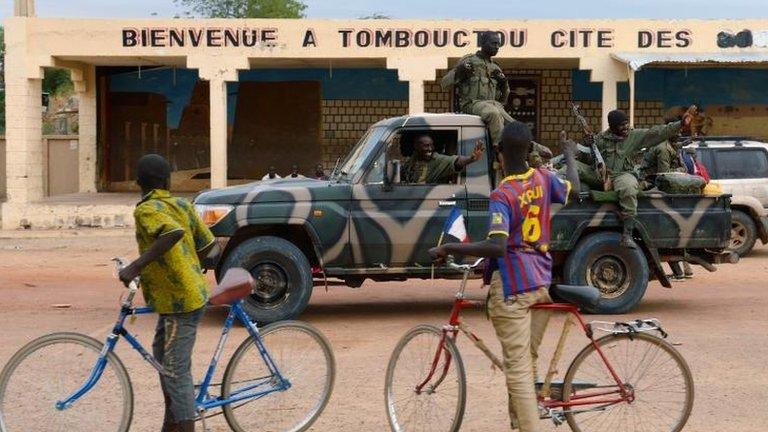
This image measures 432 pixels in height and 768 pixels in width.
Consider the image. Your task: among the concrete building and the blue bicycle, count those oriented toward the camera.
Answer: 1

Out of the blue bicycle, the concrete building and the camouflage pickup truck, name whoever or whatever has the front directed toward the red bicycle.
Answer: the concrete building

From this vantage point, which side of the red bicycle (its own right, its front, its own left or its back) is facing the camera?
left

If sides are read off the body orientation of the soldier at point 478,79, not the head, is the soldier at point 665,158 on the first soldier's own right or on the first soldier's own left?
on the first soldier's own left

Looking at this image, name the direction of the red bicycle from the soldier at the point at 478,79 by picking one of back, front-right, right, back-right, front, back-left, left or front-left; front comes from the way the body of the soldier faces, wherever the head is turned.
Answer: front-right

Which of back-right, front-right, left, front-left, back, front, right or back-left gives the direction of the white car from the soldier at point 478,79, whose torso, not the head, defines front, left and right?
left

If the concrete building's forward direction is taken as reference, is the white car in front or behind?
in front

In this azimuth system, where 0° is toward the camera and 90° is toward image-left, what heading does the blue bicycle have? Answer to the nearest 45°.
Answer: approximately 90°

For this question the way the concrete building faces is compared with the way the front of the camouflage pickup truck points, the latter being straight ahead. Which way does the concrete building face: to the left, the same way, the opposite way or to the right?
to the left

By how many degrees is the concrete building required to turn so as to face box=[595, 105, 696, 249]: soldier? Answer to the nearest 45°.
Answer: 0° — it already faces them

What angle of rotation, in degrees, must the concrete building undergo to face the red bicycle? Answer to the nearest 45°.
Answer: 0° — it already faces it

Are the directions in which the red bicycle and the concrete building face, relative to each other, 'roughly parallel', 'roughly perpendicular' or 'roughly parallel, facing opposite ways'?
roughly perpendicular

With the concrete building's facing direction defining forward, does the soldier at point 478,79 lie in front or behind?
in front
